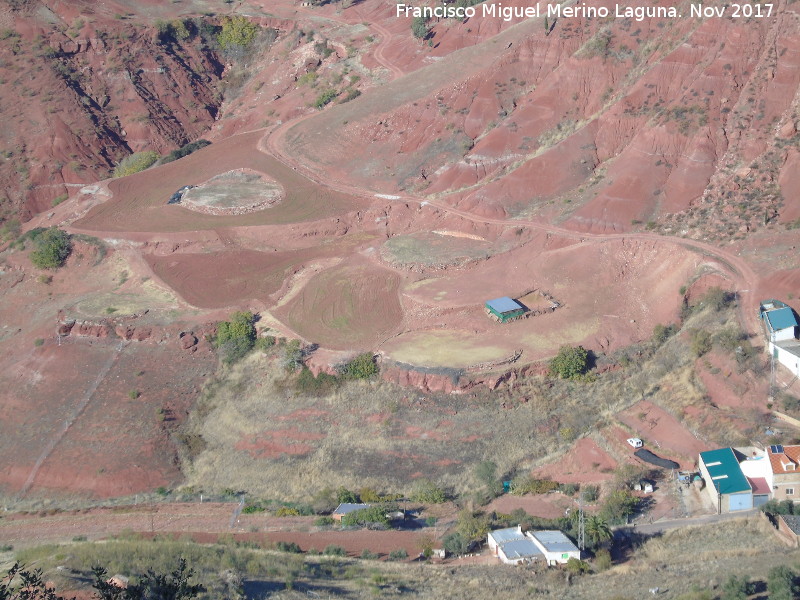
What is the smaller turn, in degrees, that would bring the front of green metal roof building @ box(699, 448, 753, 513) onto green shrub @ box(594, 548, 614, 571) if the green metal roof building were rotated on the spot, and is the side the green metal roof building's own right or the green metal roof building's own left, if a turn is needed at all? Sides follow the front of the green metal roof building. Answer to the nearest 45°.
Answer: approximately 45° to the green metal roof building's own right

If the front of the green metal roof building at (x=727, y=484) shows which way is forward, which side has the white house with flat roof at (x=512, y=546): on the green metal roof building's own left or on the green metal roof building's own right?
on the green metal roof building's own right

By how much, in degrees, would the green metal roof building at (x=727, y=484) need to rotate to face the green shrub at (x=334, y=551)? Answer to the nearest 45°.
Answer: approximately 90° to its right

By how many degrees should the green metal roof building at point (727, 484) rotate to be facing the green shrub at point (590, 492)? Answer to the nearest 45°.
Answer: approximately 90° to its right

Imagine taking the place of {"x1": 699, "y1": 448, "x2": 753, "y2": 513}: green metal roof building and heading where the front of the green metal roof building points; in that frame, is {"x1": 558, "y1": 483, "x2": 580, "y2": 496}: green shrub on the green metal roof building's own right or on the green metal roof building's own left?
on the green metal roof building's own right

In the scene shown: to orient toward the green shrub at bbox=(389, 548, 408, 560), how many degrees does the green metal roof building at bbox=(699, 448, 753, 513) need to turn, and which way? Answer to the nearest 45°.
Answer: approximately 90° to its right

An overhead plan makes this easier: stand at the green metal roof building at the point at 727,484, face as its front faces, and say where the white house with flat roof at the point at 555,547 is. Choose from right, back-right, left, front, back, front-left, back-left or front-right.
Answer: front-right

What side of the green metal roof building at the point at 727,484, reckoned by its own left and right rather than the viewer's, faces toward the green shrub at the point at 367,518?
right

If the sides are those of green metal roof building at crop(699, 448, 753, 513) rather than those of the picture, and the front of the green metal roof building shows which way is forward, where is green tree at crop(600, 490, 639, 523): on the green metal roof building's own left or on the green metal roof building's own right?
on the green metal roof building's own right

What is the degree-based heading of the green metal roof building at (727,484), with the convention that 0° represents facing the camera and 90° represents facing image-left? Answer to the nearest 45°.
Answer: approximately 0°

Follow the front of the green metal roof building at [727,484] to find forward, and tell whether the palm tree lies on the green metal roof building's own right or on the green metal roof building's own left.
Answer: on the green metal roof building's own right
